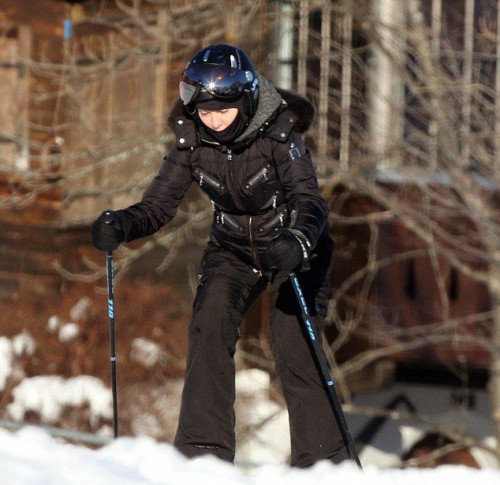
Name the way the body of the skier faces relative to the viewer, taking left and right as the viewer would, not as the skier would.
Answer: facing the viewer and to the left of the viewer
